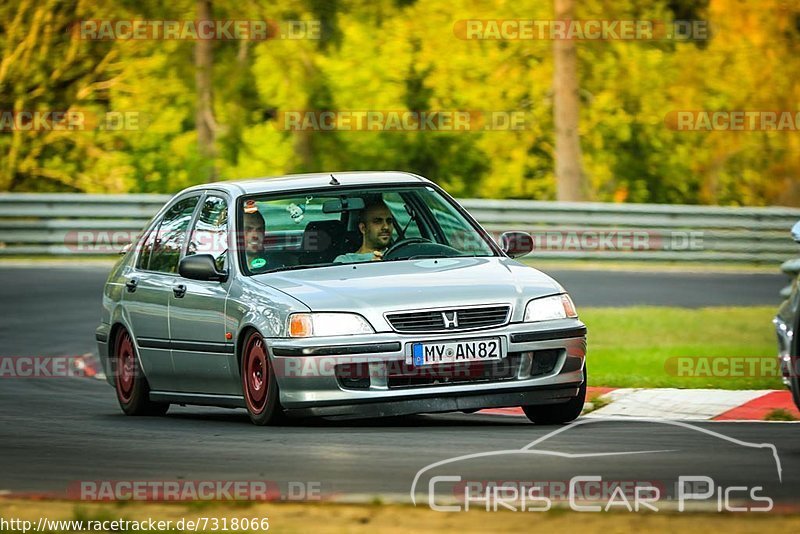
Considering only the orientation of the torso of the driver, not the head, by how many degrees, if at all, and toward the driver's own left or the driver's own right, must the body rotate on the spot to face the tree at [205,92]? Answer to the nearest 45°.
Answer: approximately 135° to the driver's own left

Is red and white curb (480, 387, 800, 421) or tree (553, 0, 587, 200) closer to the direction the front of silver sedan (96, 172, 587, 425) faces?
the red and white curb

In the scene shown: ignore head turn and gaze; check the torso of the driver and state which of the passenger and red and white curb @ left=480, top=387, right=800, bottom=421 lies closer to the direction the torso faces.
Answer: the red and white curb

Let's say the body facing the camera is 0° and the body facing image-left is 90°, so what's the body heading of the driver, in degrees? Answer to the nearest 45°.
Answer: approximately 315°

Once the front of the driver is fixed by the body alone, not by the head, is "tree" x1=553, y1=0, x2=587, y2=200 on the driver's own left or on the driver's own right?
on the driver's own left

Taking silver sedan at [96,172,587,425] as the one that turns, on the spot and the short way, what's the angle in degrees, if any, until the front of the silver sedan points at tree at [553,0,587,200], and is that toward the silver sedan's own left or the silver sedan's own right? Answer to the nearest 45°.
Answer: approximately 135° to the silver sedan's own left

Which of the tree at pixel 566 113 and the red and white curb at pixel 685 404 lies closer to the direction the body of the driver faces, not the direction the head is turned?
the red and white curb

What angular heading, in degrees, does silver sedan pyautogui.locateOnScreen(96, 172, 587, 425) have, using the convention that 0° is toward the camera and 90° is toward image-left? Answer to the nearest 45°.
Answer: approximately 315°

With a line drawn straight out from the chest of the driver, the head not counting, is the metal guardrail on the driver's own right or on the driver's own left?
on the driver's own left
